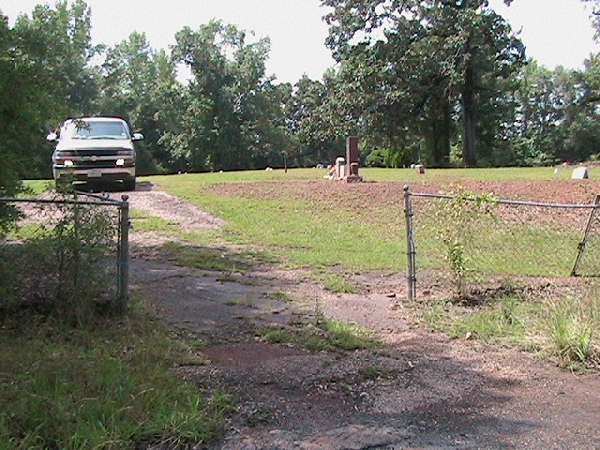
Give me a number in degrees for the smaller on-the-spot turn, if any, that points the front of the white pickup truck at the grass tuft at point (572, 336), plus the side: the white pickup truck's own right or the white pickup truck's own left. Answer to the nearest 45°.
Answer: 0° — it already faces it

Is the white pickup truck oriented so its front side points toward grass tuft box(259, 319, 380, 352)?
yes

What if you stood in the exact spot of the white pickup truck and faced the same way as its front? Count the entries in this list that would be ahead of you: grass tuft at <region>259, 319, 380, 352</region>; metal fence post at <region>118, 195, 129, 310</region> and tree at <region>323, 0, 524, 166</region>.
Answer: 2

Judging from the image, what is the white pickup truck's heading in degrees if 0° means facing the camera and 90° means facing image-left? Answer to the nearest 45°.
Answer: approximately 0°

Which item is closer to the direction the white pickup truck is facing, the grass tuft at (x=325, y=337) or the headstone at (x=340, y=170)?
the grass tuft

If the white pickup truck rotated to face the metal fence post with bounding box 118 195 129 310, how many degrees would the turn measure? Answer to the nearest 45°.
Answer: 0° — it already faces it

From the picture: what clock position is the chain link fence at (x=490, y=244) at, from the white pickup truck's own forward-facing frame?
The chain link fence is roughly at 11 o'clock from the white pickup truck.

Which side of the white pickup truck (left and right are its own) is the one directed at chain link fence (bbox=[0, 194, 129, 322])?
front

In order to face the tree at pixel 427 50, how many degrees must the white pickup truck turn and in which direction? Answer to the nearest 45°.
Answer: approximately 135° to its left
